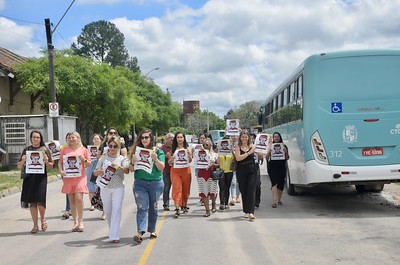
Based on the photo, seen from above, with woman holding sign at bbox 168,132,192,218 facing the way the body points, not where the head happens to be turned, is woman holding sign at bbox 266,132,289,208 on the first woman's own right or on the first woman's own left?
on the first woman's own left

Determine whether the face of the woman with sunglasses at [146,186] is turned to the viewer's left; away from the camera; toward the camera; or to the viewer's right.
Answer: toward the camera

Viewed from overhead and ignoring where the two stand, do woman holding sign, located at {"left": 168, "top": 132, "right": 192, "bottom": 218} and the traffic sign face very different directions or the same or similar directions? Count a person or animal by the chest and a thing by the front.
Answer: same or similar directions

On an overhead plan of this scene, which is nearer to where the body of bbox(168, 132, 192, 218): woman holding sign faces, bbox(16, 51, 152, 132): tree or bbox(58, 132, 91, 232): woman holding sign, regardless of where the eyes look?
the woman holding sign

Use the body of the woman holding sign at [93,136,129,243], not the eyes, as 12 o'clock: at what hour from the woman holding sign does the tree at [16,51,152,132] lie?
The tree is roughly at 6 o'clock from the woman holding sign.

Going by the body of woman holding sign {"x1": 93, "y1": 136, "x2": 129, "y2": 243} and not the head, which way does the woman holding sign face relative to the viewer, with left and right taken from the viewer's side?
facing the viewer

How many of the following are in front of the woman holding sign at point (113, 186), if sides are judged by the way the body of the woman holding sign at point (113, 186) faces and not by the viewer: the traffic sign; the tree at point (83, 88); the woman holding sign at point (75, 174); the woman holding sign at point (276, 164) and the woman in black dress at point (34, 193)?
0

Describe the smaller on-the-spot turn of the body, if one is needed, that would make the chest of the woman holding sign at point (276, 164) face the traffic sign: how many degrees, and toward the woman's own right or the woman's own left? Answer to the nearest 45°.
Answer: approximately 135° to the woman's own right

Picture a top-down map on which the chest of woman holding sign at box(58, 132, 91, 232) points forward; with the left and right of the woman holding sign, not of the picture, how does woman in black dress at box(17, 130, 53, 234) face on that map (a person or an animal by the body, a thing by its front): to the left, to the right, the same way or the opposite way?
the same way

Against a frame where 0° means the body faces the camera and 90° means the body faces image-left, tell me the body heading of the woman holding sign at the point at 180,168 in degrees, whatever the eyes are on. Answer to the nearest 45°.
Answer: approximately 0°

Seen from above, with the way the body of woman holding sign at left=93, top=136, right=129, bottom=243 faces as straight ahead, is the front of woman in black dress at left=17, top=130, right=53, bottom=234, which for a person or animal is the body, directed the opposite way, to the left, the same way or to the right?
the same way

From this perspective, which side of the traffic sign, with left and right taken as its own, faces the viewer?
front

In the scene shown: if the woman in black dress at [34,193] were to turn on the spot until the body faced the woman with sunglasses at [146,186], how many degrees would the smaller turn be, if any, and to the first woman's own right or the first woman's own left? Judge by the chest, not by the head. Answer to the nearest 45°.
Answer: approximately 45° to the first woman's own left

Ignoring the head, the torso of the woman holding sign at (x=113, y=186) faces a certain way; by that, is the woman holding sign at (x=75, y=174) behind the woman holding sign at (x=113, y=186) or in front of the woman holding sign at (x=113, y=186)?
behind

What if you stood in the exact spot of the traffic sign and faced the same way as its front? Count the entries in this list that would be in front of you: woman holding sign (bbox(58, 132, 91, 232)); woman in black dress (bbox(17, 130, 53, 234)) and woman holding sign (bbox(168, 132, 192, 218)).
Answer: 3

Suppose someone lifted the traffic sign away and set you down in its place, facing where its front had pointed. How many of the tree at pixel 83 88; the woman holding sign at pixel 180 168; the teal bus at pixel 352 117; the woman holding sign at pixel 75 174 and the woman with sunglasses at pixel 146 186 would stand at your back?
1

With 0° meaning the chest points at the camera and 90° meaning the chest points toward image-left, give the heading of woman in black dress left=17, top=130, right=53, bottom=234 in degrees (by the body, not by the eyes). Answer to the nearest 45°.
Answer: approximately 0°

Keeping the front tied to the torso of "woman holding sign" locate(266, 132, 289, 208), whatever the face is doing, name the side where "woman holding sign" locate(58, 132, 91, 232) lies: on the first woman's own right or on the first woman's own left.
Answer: on the first woman's own right
